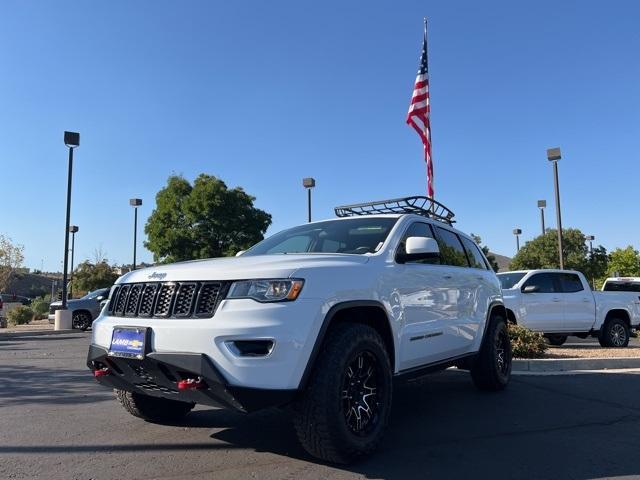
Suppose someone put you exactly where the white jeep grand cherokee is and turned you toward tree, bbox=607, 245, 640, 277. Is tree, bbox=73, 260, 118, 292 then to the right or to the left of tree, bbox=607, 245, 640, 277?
left

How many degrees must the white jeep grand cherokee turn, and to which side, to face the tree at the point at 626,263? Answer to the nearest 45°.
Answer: approximately 180°

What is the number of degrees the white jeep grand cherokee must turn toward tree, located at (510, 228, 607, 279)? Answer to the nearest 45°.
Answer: approximately 180°

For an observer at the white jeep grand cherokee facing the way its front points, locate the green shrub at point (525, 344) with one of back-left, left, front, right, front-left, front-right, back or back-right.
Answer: back

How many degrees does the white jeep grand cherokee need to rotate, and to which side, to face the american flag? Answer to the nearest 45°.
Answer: approximately 135° to its right

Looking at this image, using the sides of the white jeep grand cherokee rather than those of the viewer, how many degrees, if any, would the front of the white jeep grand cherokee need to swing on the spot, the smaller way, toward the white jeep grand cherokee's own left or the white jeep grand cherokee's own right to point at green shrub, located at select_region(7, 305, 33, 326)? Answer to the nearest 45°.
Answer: approximately 90° to the white jeep grand cherokee's own right

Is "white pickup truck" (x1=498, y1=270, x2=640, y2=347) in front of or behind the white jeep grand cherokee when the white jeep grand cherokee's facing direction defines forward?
behind

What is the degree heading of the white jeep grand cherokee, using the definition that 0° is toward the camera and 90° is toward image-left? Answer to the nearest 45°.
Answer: approximately 45°

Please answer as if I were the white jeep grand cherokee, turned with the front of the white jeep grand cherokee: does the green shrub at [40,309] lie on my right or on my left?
on my right

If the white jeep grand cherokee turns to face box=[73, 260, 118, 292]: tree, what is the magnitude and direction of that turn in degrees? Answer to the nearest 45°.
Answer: approximately 135° to its right

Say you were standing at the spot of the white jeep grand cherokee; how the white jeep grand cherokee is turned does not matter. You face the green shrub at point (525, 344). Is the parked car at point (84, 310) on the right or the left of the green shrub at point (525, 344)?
left

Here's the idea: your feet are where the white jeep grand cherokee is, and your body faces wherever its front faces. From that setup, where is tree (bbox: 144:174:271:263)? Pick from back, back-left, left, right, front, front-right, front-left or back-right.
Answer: back-right

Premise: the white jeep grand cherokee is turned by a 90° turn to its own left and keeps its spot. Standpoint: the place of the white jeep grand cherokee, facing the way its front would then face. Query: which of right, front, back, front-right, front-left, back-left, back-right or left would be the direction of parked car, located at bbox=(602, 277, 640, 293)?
left

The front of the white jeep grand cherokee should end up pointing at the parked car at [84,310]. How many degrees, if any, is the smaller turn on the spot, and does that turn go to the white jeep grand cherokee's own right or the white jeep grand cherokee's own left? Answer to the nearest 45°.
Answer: approximately 90° to the white jeep grand cherokee's own right
